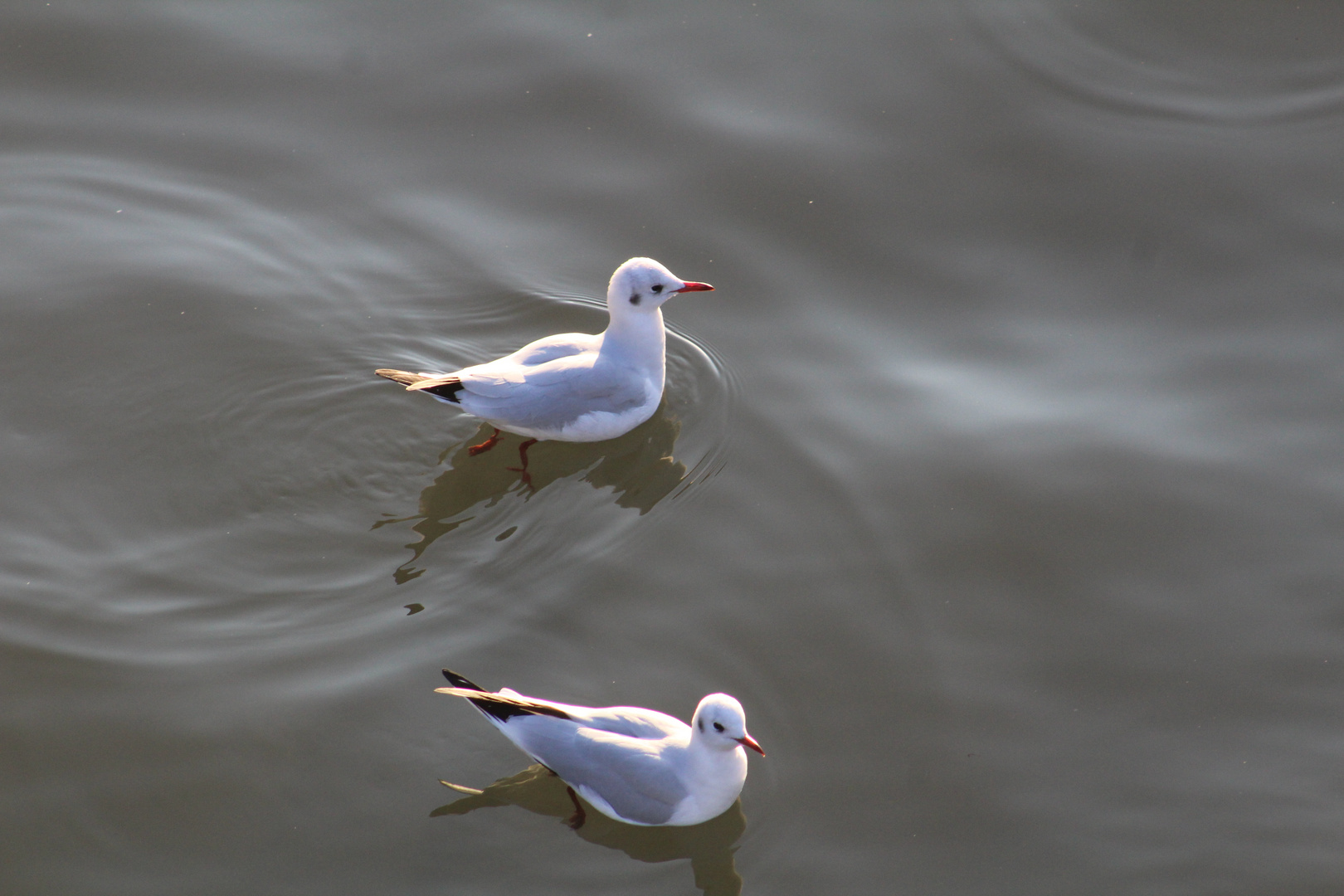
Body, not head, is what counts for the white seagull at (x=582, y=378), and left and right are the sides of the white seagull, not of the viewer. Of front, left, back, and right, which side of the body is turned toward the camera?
right
